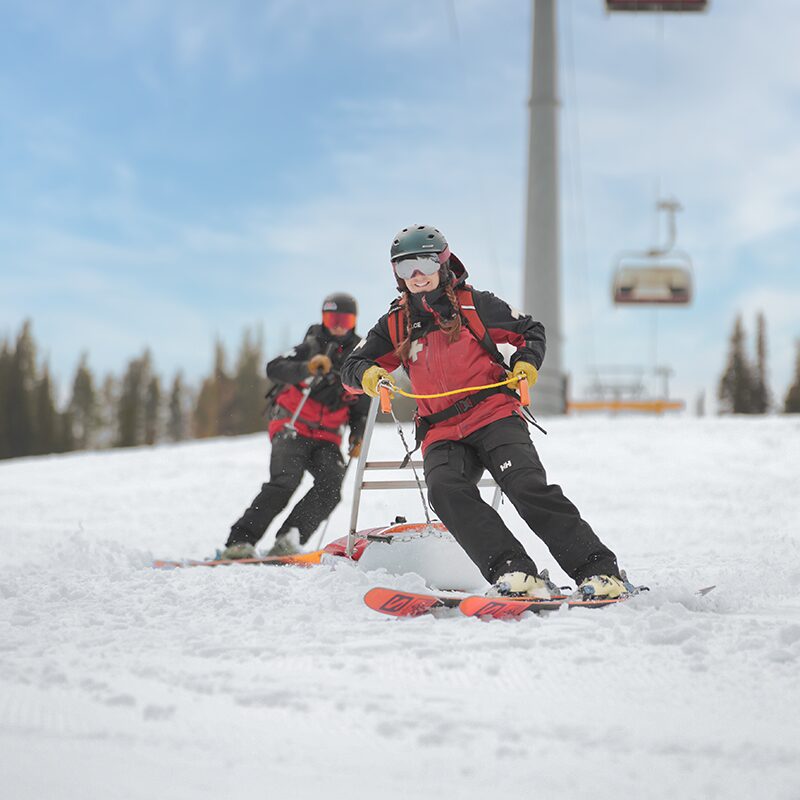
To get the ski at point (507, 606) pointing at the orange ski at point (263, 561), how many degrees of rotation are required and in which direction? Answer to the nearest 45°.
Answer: approximately 90° to its right

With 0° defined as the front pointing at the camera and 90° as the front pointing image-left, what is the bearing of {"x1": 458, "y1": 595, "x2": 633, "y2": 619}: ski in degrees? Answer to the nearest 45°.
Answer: approximately 45°

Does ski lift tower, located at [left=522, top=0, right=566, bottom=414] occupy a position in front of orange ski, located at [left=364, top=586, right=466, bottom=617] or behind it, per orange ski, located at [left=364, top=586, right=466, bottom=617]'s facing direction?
behind

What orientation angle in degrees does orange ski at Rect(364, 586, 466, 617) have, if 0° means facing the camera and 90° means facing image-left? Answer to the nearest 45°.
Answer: approximately 45°

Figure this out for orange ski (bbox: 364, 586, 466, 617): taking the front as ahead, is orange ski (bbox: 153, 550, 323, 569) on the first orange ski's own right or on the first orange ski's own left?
on the first orange ski's own right

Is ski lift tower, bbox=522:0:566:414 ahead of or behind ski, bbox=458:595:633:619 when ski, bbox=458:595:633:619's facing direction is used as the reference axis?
behind

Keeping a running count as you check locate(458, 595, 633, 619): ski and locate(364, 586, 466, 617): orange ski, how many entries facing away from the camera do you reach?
0
